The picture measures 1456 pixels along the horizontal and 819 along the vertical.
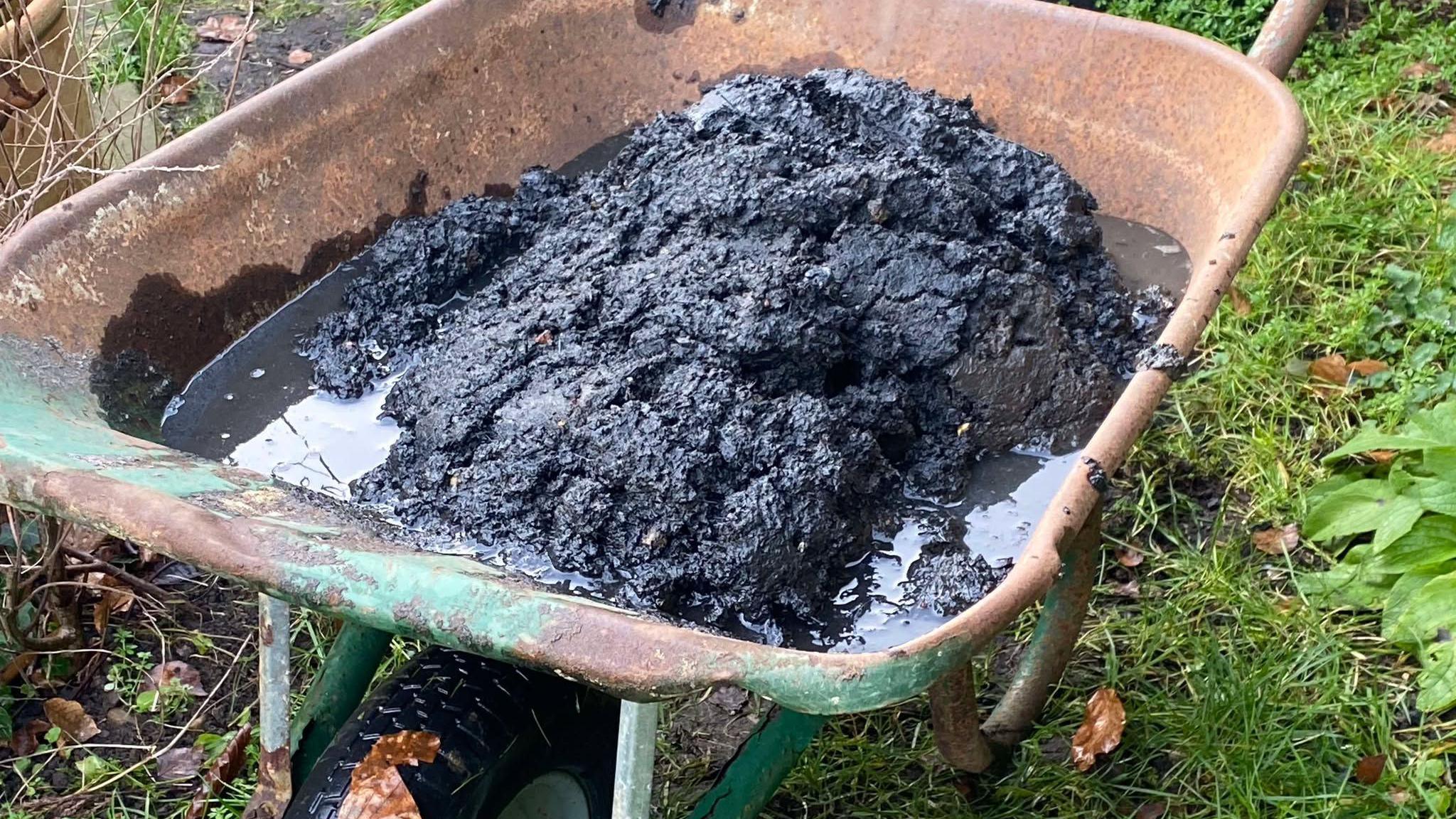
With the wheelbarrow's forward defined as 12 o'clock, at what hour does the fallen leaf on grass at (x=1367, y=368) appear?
The fallen leaf on grass is roughly at 7 o'clock from the wheelbarrow.

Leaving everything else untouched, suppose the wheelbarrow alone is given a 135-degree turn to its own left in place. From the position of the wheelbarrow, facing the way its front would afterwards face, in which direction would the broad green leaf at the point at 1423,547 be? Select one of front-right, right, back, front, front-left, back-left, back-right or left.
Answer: front

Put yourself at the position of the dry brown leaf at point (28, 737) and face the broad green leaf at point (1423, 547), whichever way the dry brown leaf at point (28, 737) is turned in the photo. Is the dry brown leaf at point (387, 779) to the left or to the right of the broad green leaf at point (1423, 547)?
right

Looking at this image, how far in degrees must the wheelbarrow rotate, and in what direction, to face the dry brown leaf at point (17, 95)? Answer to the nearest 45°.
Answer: approximately 90° to its right

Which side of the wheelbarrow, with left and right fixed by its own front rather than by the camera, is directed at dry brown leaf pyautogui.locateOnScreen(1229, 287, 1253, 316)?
back

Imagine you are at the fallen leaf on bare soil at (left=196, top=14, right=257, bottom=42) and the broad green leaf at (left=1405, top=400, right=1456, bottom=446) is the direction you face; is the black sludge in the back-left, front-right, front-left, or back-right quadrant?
front-right

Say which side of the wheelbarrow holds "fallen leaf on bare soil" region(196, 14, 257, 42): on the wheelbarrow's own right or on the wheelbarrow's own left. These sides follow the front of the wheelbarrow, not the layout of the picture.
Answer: on the wheelbarrow's own right

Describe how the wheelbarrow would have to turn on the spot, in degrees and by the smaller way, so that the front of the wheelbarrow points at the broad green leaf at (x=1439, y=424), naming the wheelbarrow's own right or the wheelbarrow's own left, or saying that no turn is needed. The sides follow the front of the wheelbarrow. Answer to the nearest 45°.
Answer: approximately 135° to the wheelbarrow's own left

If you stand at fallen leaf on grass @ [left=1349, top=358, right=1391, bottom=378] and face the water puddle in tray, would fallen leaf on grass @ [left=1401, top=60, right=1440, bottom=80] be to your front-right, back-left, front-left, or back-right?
back-right

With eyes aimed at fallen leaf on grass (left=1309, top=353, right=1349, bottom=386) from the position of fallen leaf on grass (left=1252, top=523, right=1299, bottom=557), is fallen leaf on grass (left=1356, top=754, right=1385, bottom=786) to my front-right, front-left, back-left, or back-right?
back-right

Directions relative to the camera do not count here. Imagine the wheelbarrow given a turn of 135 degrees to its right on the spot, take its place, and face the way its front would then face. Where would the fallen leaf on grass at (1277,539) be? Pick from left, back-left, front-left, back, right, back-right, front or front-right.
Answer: right

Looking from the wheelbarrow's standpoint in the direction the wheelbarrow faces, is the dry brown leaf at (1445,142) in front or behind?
behind

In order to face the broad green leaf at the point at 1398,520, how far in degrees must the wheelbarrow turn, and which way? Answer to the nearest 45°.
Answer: approximately 135° to its left

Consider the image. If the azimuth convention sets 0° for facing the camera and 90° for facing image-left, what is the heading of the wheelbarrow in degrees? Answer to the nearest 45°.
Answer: approximately 45°

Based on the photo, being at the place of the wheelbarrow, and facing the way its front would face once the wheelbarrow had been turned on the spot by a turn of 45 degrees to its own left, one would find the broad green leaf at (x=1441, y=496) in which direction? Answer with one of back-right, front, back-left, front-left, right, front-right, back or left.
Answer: left
